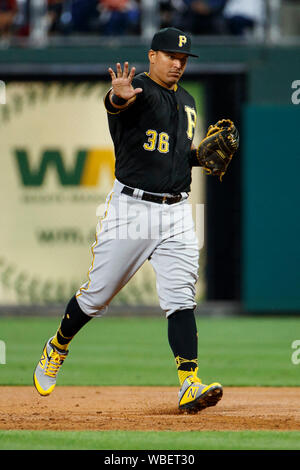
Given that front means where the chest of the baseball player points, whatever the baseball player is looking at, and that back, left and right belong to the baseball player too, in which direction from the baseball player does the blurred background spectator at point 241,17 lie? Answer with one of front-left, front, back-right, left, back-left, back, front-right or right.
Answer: back-left

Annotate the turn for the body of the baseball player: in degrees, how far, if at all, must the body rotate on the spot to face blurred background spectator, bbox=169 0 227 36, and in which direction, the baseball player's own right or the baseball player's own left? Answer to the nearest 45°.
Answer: approximately 135° to the baseball player's own left

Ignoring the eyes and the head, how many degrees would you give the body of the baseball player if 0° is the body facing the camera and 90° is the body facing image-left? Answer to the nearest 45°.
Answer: approximately 315°

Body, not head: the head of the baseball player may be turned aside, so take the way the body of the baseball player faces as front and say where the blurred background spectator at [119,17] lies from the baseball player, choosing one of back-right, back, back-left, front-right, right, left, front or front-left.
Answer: back-left

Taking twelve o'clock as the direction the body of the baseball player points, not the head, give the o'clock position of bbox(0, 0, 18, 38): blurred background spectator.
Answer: The blurred background spectator is roughly at 7 o'clock from the baseball player.
